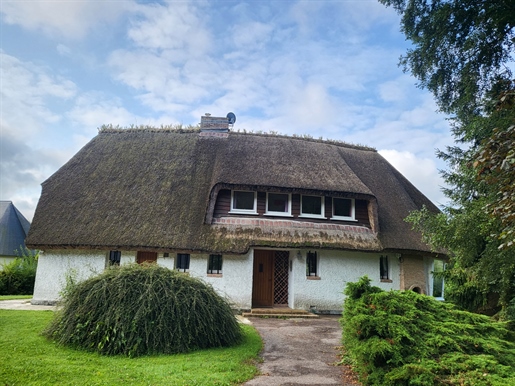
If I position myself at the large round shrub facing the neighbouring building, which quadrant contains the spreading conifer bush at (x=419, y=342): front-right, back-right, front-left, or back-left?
back-right

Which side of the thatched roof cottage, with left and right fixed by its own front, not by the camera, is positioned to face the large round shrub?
front

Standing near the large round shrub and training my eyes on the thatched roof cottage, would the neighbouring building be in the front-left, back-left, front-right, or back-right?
front-left

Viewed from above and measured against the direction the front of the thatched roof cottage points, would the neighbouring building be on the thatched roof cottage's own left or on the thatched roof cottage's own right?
on the thatched roof cottage's own right

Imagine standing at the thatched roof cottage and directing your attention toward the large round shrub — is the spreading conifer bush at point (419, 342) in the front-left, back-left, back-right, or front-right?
front-left

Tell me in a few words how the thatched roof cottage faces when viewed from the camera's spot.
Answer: facing the viewer

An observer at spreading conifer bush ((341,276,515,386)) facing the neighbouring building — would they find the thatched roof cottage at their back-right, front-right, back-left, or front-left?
front-right

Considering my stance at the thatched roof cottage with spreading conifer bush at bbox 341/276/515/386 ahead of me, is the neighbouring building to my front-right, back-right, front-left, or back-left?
back-right

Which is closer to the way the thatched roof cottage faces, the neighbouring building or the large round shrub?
the large round shrub

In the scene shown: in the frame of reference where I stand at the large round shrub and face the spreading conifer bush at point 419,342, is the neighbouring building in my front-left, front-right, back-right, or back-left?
back-left
